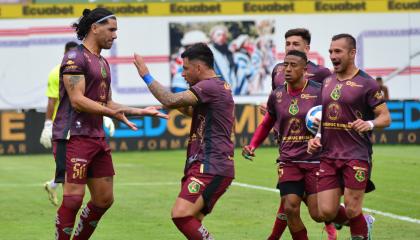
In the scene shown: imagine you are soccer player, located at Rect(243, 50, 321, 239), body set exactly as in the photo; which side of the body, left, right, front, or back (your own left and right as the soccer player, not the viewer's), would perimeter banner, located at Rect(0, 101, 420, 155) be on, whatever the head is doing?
back

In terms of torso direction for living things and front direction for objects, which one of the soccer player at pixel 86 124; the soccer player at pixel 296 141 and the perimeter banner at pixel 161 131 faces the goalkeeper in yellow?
the perimeter banner

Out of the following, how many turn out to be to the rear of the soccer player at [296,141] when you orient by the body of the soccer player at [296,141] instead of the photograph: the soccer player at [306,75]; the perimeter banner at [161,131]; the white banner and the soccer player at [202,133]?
3

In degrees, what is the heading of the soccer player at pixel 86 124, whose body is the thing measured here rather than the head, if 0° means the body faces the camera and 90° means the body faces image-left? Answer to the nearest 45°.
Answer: approximately 315°

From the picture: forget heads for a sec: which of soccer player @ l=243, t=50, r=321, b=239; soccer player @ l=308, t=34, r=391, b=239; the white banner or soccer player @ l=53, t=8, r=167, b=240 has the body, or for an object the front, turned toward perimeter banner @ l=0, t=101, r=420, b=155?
the white banner

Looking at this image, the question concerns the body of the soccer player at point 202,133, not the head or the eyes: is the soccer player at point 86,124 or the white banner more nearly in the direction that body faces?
the soccer player

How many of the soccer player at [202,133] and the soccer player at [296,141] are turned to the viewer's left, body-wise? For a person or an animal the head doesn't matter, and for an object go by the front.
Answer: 1

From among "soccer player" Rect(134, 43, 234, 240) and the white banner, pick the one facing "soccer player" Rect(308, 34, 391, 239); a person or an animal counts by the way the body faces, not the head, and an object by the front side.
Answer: the white banner

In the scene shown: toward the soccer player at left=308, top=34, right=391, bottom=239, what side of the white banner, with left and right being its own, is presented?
front

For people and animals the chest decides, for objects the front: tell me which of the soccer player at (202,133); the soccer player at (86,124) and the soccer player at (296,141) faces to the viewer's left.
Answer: the soccer player at (202,133)

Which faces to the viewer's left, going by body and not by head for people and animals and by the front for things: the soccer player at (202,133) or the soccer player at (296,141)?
the soccer player at (202,133)

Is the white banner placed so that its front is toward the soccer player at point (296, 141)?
yes

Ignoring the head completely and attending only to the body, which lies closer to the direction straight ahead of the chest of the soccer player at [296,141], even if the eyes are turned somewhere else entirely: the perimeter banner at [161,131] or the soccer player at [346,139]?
the soccer player

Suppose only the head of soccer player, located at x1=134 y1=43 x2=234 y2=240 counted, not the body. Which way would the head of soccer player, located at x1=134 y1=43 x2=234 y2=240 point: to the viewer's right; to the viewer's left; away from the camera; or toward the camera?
to the viewer's left
